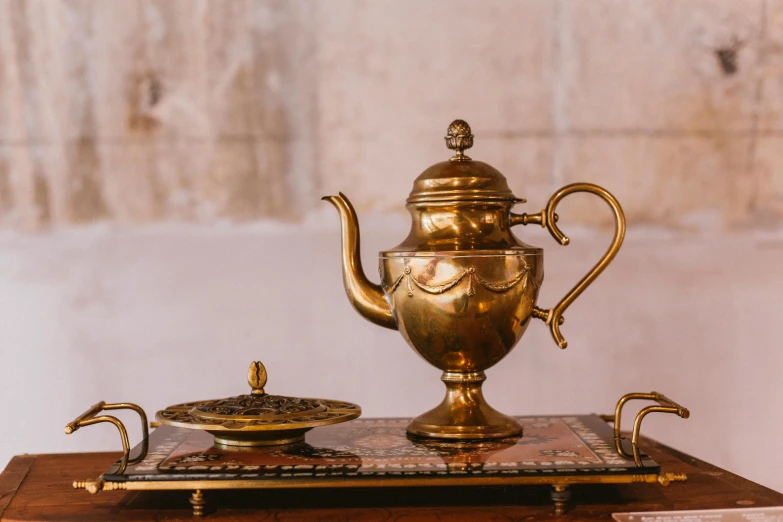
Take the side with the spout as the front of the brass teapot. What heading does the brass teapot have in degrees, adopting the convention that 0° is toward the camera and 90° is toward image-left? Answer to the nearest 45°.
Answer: approximately 90°
